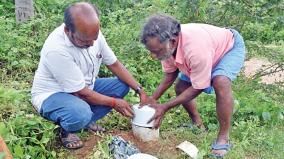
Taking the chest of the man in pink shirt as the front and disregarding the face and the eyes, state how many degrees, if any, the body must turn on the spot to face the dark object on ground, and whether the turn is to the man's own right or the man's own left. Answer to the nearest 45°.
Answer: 0° — they already face it

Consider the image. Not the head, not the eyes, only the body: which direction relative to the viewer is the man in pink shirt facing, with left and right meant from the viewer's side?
facing the viewer and to the left of the viewer
